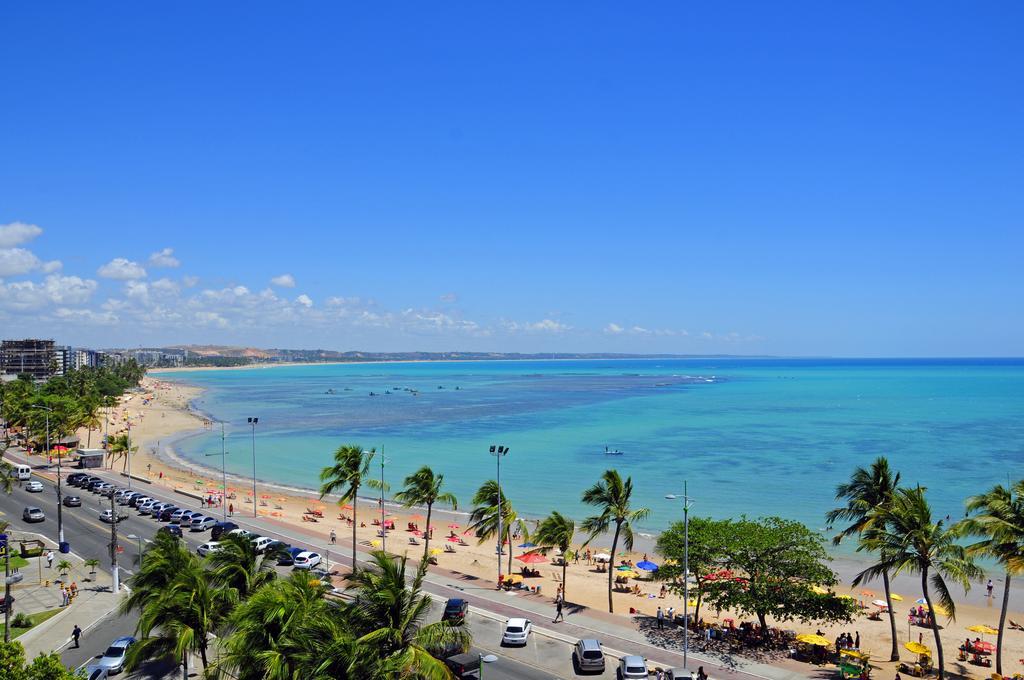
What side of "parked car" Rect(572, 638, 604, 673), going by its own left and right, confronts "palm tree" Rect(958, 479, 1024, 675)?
right

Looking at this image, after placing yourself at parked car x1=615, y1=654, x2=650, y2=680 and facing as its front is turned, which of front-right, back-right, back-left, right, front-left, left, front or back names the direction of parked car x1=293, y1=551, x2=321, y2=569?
front-left

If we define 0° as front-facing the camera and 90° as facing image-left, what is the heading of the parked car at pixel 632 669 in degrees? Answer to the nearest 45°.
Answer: approximately 180°

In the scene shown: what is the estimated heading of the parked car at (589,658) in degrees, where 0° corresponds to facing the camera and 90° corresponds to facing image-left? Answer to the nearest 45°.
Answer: approximately 180°

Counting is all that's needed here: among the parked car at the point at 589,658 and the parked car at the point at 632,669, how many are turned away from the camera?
2

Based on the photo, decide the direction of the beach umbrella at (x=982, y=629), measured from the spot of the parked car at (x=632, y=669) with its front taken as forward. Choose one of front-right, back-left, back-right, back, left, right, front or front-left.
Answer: front-right

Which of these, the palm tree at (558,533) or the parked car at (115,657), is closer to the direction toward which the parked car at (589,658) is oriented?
the palm tree

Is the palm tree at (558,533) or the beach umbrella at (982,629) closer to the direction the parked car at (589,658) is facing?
the palm tree

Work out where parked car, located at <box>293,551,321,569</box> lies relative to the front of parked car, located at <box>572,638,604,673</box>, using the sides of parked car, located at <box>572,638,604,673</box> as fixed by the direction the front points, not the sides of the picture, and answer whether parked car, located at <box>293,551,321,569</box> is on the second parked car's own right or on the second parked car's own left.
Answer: on the second parked car's own left
